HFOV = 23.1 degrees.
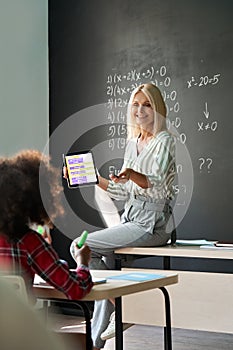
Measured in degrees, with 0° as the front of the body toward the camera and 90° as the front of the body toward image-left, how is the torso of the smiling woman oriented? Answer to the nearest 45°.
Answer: approximately 45°

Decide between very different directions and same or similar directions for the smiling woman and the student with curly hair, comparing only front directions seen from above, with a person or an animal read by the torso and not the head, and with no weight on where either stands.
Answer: very different directions

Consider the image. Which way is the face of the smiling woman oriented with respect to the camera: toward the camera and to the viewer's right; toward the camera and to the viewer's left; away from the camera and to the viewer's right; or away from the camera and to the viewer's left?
toward the camera and to the viewer's left

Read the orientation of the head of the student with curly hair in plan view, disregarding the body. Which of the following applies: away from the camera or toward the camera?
away from the camera

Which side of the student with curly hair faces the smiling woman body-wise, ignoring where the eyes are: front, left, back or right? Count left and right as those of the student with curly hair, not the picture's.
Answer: front

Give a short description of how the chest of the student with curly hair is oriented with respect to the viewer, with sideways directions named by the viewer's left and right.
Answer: facing away from the viewer and to the right of the viewer

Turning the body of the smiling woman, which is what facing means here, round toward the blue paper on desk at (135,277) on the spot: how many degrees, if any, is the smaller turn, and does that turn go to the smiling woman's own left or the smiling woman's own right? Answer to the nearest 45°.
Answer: approximately 45° to the smiling woman's own left
